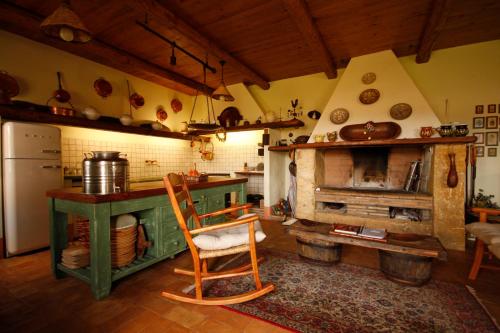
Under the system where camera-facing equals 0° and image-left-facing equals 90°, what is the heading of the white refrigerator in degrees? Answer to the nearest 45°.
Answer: approximately 315°

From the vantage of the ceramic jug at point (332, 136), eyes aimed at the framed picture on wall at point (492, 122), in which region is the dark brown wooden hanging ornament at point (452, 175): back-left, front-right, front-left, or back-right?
front-right

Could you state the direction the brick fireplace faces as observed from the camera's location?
facing the viewer and to the left of the viewer

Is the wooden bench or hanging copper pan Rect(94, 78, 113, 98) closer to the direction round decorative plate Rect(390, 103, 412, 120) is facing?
the wooden bench

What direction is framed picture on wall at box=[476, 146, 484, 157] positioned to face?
toward the camera

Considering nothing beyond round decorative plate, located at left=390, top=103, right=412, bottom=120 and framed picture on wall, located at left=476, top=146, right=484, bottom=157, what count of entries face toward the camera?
2

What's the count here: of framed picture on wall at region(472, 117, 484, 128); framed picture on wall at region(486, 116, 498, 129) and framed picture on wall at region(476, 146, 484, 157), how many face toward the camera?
3

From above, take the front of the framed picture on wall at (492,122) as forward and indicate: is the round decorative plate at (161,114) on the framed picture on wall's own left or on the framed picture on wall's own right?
on the framed picture on wall's own right

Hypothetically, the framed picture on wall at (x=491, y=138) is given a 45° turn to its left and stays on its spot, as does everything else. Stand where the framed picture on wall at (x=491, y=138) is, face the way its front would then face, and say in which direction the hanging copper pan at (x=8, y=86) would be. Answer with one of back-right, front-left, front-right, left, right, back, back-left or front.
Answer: right

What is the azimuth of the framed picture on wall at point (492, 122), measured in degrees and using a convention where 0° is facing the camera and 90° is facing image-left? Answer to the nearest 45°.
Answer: approximately 0°

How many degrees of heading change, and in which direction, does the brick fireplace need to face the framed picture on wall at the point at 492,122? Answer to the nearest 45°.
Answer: approximately 135° to its left

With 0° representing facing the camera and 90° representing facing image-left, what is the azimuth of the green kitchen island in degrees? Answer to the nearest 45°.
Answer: approximately 315°

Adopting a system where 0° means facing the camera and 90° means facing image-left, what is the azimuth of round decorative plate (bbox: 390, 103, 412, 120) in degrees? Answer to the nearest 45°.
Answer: approximately 0°
